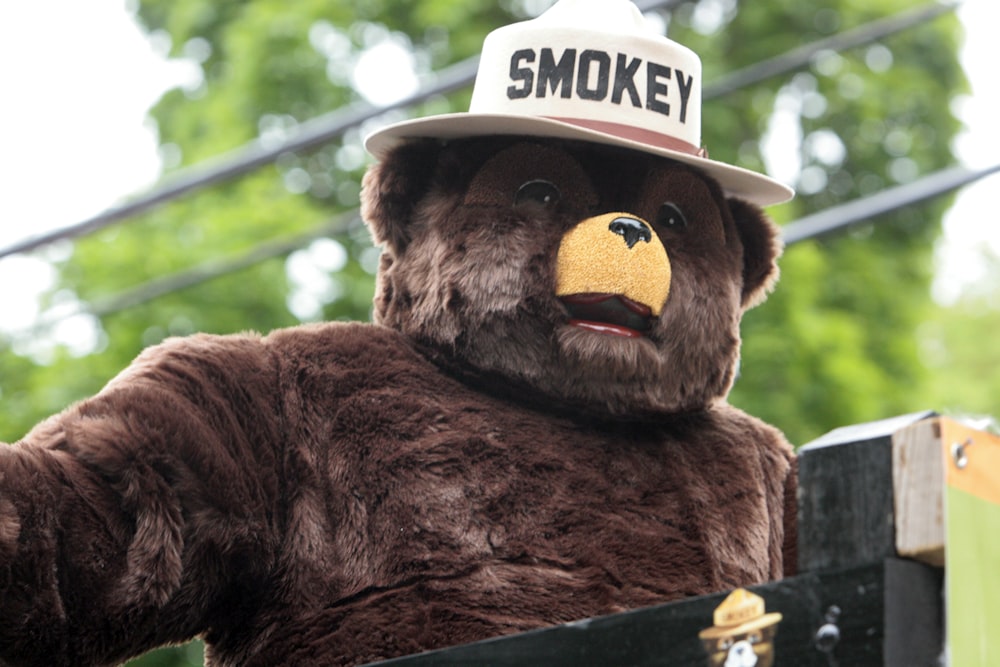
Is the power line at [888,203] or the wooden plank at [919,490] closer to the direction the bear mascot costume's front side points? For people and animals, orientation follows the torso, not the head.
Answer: the wooden plank

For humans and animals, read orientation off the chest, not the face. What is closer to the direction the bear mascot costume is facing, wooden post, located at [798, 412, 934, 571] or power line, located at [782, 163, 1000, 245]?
the wooden post

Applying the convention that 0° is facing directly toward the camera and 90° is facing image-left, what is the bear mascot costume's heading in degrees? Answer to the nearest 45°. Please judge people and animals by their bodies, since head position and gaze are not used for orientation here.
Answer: approximately 315°
